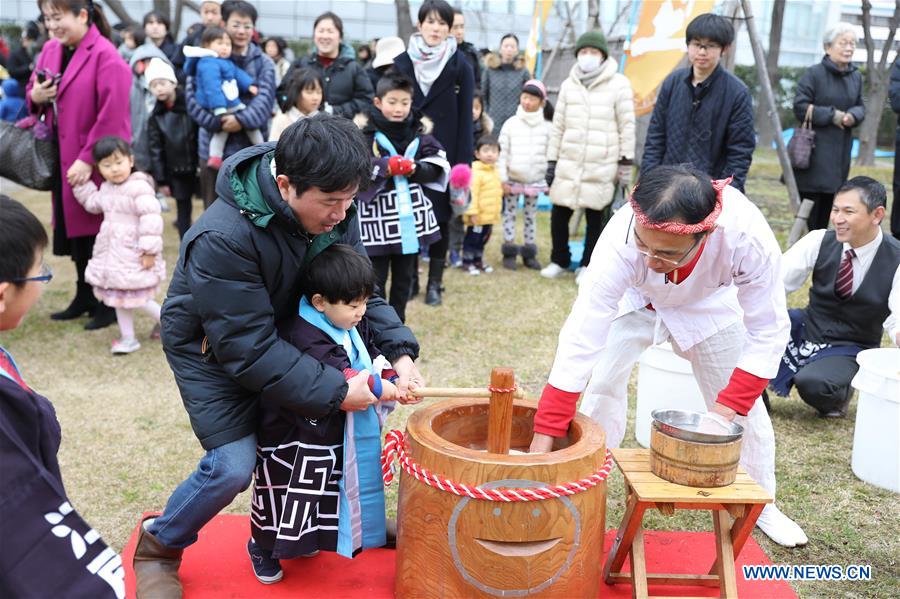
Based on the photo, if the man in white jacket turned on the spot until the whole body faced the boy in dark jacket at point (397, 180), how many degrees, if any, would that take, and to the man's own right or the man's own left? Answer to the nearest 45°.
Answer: approximately 90° to the man's own right

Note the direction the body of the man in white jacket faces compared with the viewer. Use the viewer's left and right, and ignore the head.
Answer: facing the viewer and to the left of the viewer

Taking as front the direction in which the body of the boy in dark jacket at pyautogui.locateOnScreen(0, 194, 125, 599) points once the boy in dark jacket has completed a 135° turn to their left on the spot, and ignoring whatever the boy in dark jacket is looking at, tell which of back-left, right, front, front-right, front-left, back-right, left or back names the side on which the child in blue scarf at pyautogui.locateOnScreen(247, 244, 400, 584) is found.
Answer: right

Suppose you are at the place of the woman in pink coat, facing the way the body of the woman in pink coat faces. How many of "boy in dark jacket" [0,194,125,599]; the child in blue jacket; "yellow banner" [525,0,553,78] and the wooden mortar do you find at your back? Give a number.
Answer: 2

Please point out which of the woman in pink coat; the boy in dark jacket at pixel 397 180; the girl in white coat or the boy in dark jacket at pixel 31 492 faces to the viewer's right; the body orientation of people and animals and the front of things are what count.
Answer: the boy in dark jacket at pixel 31 492

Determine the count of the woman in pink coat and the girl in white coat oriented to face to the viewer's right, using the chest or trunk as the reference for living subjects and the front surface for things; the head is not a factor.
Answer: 0

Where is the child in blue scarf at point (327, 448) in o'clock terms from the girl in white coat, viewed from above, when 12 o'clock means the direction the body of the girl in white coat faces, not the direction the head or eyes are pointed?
The child in blue scarf is roughly at 12 o'clock from the girl in white coat.

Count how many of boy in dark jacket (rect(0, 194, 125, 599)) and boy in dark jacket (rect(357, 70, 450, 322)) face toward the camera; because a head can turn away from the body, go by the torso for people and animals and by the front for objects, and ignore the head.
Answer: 1

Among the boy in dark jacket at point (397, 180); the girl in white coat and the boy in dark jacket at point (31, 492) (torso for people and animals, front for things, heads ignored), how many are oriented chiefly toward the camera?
2

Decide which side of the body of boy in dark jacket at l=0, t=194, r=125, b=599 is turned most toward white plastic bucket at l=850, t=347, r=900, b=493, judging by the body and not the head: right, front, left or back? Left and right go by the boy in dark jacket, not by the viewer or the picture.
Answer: front

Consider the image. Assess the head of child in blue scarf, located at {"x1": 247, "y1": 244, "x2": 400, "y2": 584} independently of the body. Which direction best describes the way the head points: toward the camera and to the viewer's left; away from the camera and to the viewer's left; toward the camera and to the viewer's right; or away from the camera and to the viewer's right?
toward the camera and to the viewer's right

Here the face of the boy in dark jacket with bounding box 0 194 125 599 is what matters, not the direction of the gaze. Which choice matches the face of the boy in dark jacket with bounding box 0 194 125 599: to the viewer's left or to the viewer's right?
to the viewer's right

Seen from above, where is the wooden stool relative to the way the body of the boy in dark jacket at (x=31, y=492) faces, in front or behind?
in front

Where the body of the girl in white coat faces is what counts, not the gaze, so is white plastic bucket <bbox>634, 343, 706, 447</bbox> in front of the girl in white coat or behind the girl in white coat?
in front

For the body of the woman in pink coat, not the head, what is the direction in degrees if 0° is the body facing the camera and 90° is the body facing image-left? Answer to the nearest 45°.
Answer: approximately 45°

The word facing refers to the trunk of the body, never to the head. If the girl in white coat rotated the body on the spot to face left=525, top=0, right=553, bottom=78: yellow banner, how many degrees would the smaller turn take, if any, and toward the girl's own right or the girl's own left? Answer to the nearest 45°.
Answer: approximately 180°

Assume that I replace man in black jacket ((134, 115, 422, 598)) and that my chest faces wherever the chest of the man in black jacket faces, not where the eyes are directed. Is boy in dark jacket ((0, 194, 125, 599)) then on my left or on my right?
on my right

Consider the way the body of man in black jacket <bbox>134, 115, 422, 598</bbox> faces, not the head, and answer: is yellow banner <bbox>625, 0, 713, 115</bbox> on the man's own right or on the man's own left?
on the man's own left
